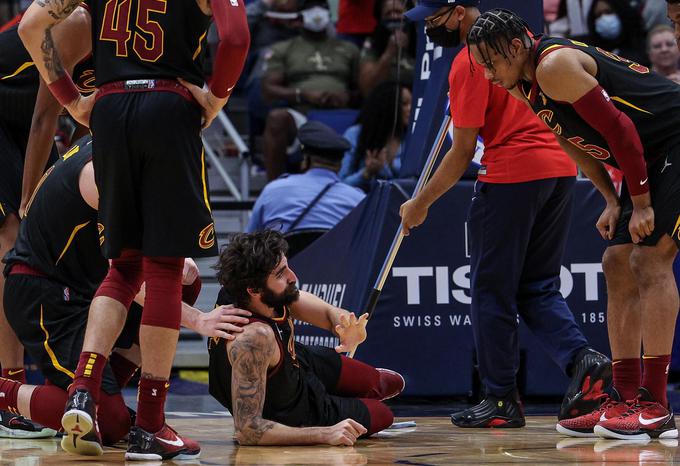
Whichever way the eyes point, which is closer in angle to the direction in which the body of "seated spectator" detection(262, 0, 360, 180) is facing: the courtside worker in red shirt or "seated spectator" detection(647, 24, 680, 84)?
the courtside worker in red shirt

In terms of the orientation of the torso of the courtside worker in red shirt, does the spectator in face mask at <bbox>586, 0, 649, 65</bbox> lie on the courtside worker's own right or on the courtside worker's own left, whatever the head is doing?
on the courtside worker's own right

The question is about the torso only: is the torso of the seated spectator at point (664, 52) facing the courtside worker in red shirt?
yes

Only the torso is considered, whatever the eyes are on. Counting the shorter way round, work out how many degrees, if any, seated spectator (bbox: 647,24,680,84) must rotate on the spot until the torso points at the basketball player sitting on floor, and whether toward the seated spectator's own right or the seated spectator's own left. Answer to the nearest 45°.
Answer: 0° — they already face them

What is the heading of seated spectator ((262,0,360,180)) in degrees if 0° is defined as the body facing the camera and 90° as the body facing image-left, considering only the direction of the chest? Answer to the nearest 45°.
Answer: approximately 0°

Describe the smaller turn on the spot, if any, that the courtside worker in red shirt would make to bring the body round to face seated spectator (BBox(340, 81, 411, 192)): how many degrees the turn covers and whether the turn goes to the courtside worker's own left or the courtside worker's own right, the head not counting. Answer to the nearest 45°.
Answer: approximately 90° to the courtside worker's own right

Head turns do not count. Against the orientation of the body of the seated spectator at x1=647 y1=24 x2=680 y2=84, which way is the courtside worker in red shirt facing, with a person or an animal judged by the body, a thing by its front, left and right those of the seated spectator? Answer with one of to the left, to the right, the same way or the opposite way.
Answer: to the right
